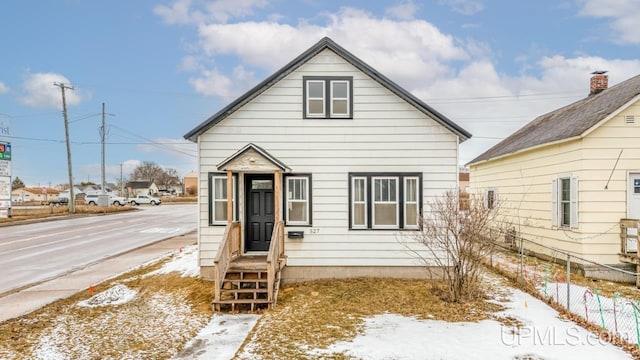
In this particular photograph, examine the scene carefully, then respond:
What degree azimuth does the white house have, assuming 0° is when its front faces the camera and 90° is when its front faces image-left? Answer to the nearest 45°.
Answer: approximately 0°

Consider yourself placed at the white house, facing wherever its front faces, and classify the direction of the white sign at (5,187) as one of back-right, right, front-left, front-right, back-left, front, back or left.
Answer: back-right

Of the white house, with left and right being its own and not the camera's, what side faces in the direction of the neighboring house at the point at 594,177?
left

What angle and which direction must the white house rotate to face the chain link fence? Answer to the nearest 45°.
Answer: approximately 90° to its left

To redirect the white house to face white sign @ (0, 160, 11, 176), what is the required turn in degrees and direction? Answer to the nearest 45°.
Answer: approximately 135° to its right

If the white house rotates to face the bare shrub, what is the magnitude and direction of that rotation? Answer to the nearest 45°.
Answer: approximately 45° to its left

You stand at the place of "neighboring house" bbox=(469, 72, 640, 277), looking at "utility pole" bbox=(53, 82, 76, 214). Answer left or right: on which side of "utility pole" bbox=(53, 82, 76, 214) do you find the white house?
left

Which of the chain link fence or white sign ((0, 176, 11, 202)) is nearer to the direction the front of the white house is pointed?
the chain link fence
